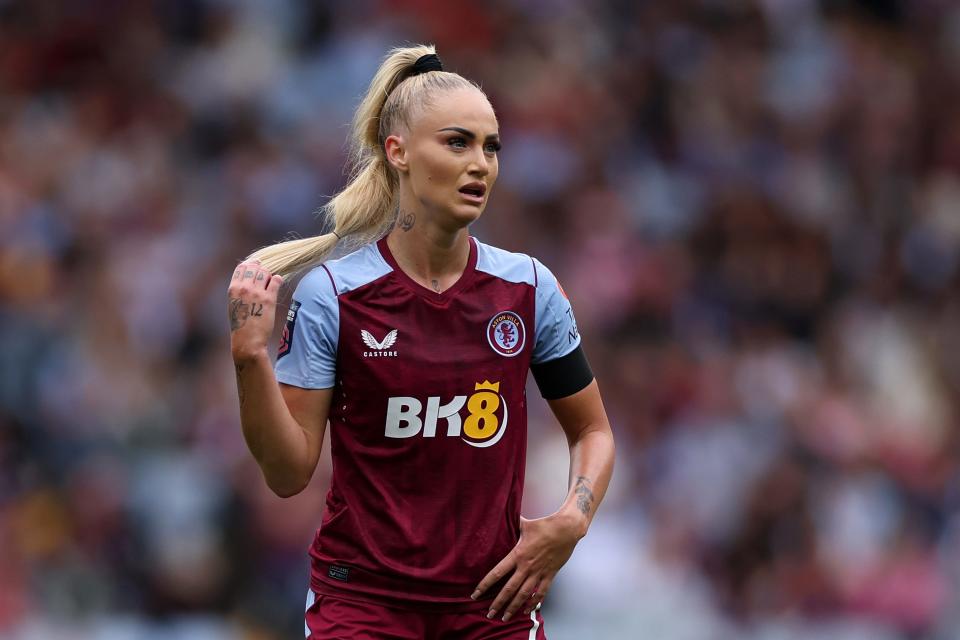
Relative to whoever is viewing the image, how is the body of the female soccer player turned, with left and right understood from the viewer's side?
facing the viewer

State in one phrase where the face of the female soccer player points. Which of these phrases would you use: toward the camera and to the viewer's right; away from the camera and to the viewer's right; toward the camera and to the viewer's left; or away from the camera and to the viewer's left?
toward the camera and to the viewer's right
